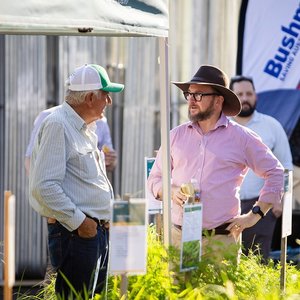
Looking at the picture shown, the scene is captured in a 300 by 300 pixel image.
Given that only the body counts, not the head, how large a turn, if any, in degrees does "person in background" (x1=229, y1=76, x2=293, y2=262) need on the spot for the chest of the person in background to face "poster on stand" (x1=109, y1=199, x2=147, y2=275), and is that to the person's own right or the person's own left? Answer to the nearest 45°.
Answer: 0° — they already face it

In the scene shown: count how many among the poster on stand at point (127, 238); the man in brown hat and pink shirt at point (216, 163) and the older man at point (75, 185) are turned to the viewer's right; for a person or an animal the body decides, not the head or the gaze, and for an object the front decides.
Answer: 1

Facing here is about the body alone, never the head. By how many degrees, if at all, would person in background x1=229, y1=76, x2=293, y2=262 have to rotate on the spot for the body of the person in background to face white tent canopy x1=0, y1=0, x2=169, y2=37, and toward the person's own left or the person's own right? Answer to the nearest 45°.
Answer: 0° — they already face it

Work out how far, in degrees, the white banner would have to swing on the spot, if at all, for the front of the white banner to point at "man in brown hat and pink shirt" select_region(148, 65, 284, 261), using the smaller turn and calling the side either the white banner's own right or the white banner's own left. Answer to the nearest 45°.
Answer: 0° — it already faces them

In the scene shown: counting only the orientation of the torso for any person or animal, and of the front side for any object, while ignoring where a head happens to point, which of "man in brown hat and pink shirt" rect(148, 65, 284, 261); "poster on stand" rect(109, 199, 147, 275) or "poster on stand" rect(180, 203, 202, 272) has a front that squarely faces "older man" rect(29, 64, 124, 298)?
"man in brown hat and pink shirt" rect(148, 65, 284, 261)

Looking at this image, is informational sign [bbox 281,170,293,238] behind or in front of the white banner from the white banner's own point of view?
in front

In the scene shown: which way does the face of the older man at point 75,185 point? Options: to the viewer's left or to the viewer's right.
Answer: to the viewer's right

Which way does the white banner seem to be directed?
toward the camera

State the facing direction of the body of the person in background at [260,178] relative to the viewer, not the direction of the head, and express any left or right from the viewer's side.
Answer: facing the viewer

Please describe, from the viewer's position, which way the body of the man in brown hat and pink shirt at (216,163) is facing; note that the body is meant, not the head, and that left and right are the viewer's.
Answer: facing the viewer and to the left of the viewer

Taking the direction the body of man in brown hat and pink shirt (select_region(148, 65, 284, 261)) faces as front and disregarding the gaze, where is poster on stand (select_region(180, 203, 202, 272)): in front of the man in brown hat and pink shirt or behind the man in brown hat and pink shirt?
in front

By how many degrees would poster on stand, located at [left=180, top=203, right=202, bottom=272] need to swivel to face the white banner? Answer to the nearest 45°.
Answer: approximately 135° to its left

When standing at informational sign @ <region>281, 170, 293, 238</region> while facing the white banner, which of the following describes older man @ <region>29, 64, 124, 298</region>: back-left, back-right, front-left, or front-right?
back-left

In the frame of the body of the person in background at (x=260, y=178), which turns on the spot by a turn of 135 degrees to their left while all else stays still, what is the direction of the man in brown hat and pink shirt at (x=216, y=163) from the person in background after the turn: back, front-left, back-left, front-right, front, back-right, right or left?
back-right
